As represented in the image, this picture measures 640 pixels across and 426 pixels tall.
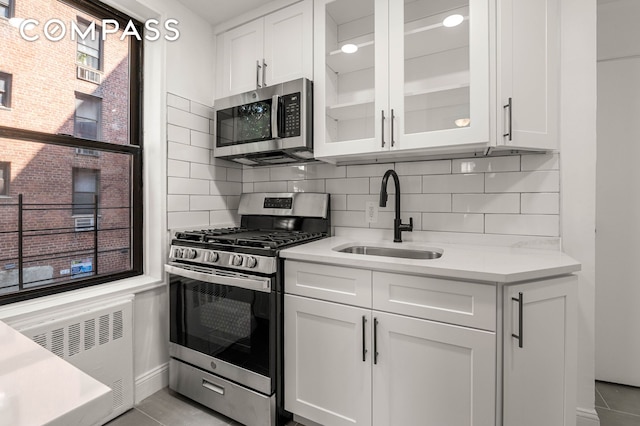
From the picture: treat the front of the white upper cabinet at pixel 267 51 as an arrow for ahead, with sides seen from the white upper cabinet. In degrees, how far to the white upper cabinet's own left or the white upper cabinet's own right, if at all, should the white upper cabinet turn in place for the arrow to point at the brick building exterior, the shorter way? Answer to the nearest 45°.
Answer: approximately 45° to the white upper cabinet's own right

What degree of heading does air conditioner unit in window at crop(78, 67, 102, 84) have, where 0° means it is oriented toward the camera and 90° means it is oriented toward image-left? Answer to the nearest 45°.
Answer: approximately 315°

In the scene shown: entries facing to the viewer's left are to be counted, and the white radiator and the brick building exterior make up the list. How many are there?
0

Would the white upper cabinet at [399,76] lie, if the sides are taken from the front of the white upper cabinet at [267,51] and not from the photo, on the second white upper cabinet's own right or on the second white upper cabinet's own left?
on the second white upper cabinet's own left

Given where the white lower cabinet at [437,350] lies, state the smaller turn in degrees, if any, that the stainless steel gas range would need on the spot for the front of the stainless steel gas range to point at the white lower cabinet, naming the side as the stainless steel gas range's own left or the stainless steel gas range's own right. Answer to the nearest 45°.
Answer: approximately 90° to the stainless steel gas range's own left

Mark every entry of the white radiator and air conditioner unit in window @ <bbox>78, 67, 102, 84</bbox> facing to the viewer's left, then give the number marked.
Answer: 0

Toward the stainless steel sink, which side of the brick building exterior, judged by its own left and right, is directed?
front
